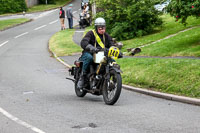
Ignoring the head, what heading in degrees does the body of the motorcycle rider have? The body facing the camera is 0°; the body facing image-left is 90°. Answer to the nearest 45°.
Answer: approximately 315°

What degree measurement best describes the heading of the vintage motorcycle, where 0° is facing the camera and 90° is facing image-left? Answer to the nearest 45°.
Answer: approximately 315°
